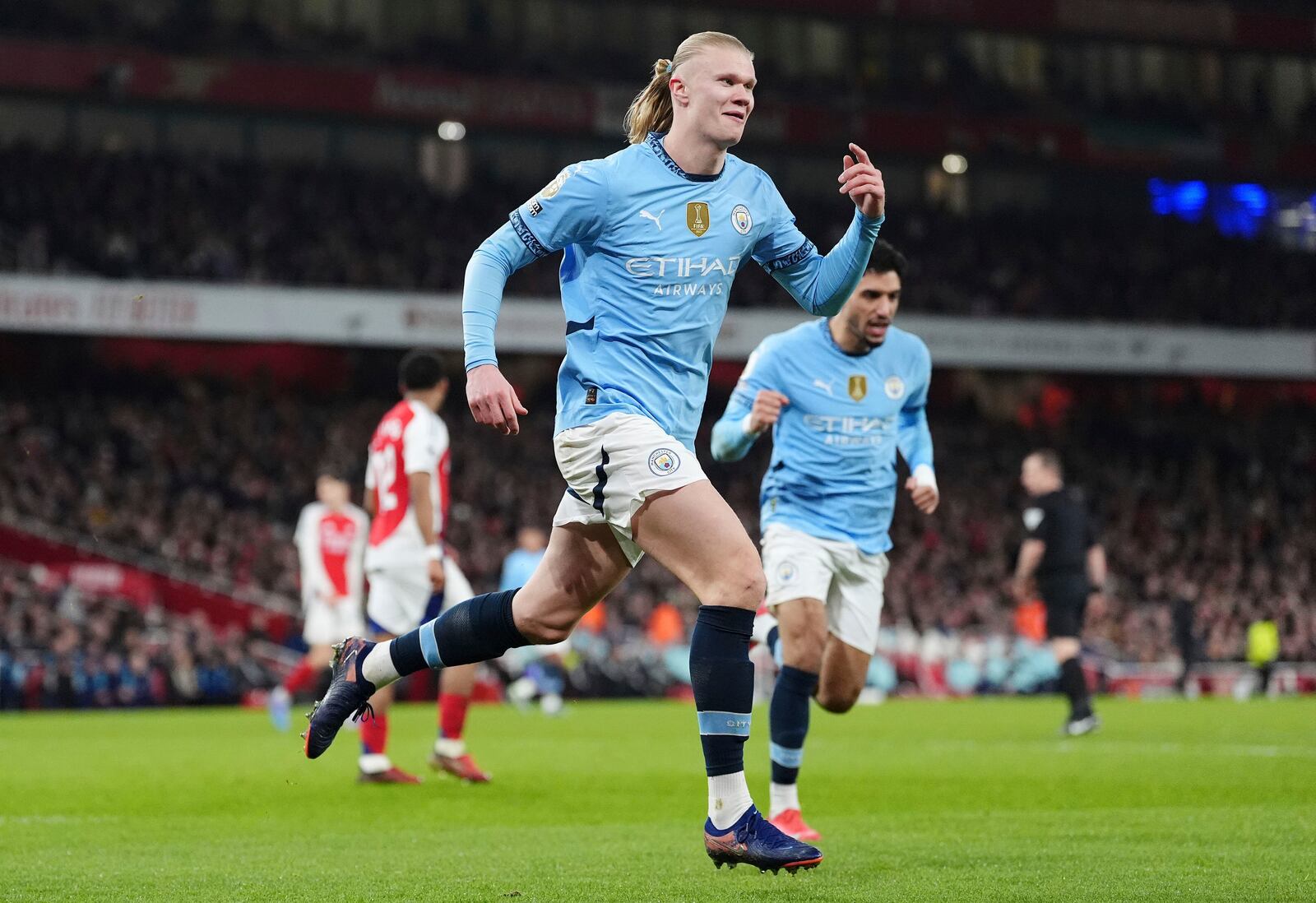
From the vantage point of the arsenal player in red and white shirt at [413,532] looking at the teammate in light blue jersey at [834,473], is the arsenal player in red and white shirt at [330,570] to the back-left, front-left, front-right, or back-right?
back-left

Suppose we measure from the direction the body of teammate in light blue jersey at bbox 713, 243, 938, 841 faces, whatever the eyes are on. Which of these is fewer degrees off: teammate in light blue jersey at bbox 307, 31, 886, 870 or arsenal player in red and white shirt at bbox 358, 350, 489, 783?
the teammate in light blue jersey

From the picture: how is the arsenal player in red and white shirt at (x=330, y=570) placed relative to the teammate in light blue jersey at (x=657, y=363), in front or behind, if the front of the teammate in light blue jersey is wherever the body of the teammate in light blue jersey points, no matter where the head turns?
behind

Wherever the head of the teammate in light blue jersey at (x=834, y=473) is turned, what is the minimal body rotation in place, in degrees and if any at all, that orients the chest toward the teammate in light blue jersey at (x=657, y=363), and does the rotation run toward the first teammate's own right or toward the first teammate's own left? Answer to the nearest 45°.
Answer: approximately 45° to the first teammate's own right

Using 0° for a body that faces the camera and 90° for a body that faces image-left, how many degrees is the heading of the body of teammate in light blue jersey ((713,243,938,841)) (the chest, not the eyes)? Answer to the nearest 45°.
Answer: approximately 315°
